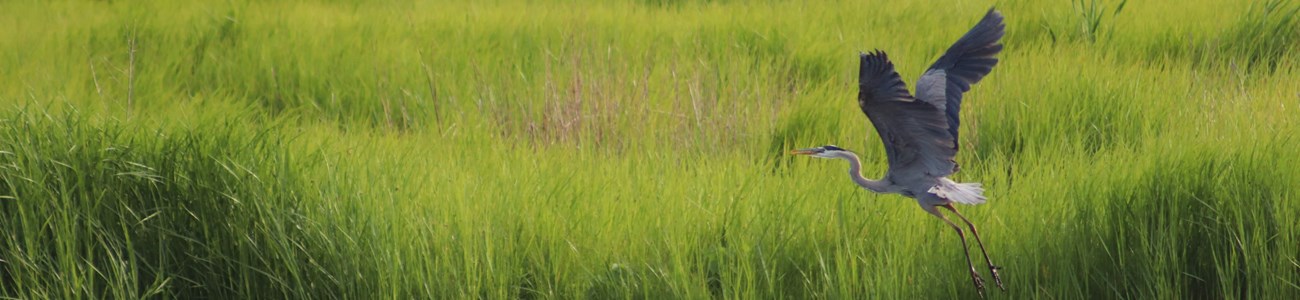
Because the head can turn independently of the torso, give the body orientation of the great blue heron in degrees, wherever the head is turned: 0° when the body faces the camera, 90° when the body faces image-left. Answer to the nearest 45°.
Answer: approximately 90°
